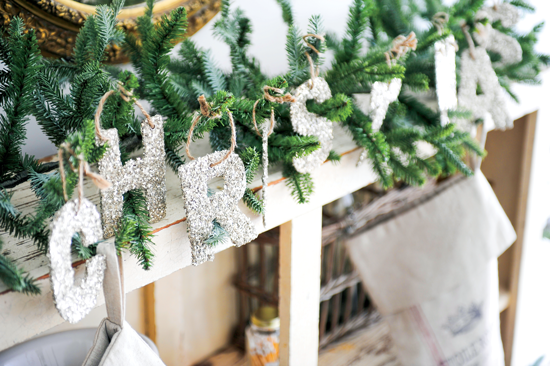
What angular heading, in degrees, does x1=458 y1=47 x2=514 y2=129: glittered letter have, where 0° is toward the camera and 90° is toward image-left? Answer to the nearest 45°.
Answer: approximately 0°

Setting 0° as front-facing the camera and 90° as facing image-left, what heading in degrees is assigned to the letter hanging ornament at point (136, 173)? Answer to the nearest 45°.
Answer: approximately 0°

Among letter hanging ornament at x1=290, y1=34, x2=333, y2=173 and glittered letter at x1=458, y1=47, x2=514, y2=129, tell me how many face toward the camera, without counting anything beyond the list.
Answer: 2
